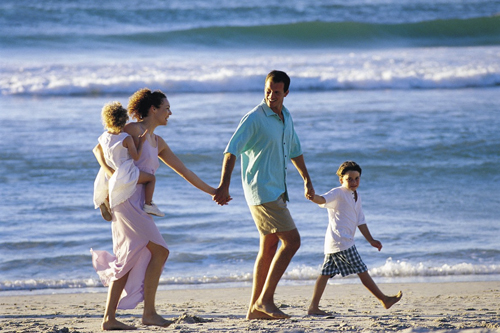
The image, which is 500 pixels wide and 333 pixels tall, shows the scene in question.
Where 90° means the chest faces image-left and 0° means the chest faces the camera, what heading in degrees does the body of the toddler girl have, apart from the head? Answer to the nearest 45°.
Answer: approximately 225°

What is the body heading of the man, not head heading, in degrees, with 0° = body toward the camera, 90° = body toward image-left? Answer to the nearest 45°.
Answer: approximately 315°

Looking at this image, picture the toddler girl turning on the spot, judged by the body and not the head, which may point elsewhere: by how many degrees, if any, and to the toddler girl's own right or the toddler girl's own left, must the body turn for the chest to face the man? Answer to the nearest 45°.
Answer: approximately 45° to the toddler girl's own right

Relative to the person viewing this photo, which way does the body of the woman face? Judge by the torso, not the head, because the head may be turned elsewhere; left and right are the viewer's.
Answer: facing to the right of the viewer

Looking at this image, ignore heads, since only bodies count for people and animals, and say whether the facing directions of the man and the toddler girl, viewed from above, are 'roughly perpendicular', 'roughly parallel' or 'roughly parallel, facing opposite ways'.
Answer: roughly perpendicular

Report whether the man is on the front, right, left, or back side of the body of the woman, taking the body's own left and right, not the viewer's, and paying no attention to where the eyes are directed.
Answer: front

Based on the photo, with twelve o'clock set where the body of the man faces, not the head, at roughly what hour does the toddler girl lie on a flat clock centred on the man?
The toddler girl is roughly at 4 o'clock from the man.

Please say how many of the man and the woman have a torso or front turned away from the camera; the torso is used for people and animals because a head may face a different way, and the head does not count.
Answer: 0

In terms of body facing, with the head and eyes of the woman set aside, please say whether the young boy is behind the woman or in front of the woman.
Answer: in front

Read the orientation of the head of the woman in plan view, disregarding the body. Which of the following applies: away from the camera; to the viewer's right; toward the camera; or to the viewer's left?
to the viewer's right
